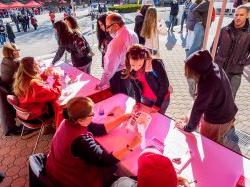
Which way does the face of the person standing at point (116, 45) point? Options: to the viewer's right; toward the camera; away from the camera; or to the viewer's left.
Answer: to the viewer's left

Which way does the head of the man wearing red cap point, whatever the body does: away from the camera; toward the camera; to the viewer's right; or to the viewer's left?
away from the camera

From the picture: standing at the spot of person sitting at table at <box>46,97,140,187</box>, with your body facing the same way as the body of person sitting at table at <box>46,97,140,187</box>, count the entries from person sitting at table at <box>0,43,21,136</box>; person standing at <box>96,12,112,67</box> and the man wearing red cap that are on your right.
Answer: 1

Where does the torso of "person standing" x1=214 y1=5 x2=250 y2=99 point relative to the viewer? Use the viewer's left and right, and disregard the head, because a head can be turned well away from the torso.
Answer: facing the viewer and to the left of the viewer

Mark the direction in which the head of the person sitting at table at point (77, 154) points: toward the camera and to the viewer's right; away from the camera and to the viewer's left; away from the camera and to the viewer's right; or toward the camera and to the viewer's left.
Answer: away from the camera and to the viewer's right

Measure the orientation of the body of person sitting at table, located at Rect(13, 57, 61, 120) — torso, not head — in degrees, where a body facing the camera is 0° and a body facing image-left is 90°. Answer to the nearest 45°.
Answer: approximately 270°

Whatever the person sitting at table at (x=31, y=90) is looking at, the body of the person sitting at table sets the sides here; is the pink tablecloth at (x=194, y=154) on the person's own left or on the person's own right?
on the person's own right

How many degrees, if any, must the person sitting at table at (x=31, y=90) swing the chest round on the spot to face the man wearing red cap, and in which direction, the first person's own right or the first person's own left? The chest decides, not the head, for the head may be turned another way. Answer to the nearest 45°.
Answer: approximately 90° to the first person's own right

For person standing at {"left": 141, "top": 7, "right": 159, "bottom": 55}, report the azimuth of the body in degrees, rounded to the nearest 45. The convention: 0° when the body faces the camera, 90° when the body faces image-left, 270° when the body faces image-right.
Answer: approximately 180°

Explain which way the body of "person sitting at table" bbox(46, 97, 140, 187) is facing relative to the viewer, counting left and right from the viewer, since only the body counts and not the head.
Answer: facing away from the viewer and to the right of the viewer

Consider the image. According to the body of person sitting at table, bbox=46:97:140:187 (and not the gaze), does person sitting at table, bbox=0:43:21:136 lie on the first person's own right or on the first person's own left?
on the first person's own left

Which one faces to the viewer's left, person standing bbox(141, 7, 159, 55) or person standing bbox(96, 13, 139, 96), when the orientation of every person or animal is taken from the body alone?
person standing bbox(96, 13, 139, 96)

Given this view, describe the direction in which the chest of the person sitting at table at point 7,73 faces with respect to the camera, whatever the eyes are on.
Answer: to the viewer's right
